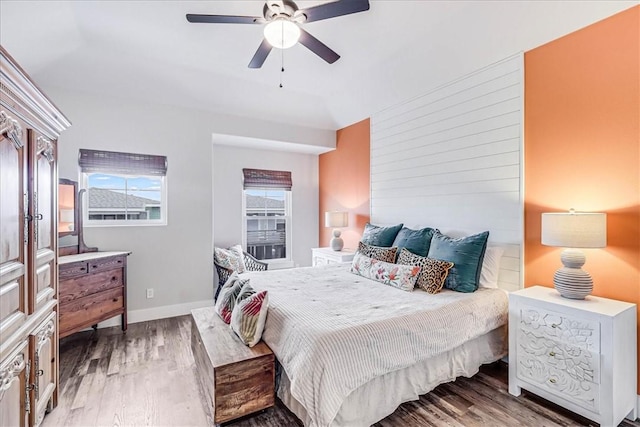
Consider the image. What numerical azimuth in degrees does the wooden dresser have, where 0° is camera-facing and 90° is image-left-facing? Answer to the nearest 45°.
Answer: approximately 315°

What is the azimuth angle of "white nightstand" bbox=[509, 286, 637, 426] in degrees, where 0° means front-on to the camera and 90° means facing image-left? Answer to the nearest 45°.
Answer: approximately 45°

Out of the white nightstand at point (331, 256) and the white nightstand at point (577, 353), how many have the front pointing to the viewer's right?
0

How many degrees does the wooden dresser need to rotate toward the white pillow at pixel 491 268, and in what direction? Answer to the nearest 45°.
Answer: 0° — it already faces it

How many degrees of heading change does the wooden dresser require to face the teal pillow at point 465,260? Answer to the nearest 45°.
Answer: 0° — it already faces it

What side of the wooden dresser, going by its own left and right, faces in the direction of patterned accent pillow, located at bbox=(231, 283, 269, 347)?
front

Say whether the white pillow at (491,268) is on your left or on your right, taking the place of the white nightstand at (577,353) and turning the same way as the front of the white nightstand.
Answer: on your right

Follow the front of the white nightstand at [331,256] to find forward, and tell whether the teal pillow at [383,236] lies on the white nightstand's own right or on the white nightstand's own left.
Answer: on the white nightstand's own left

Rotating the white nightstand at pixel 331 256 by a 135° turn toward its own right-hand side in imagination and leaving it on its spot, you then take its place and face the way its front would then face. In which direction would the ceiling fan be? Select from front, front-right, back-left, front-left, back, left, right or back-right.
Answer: back

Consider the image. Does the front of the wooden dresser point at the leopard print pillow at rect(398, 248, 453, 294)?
yes

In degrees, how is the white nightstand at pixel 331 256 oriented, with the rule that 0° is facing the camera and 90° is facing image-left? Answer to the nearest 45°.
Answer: approximately 45°
